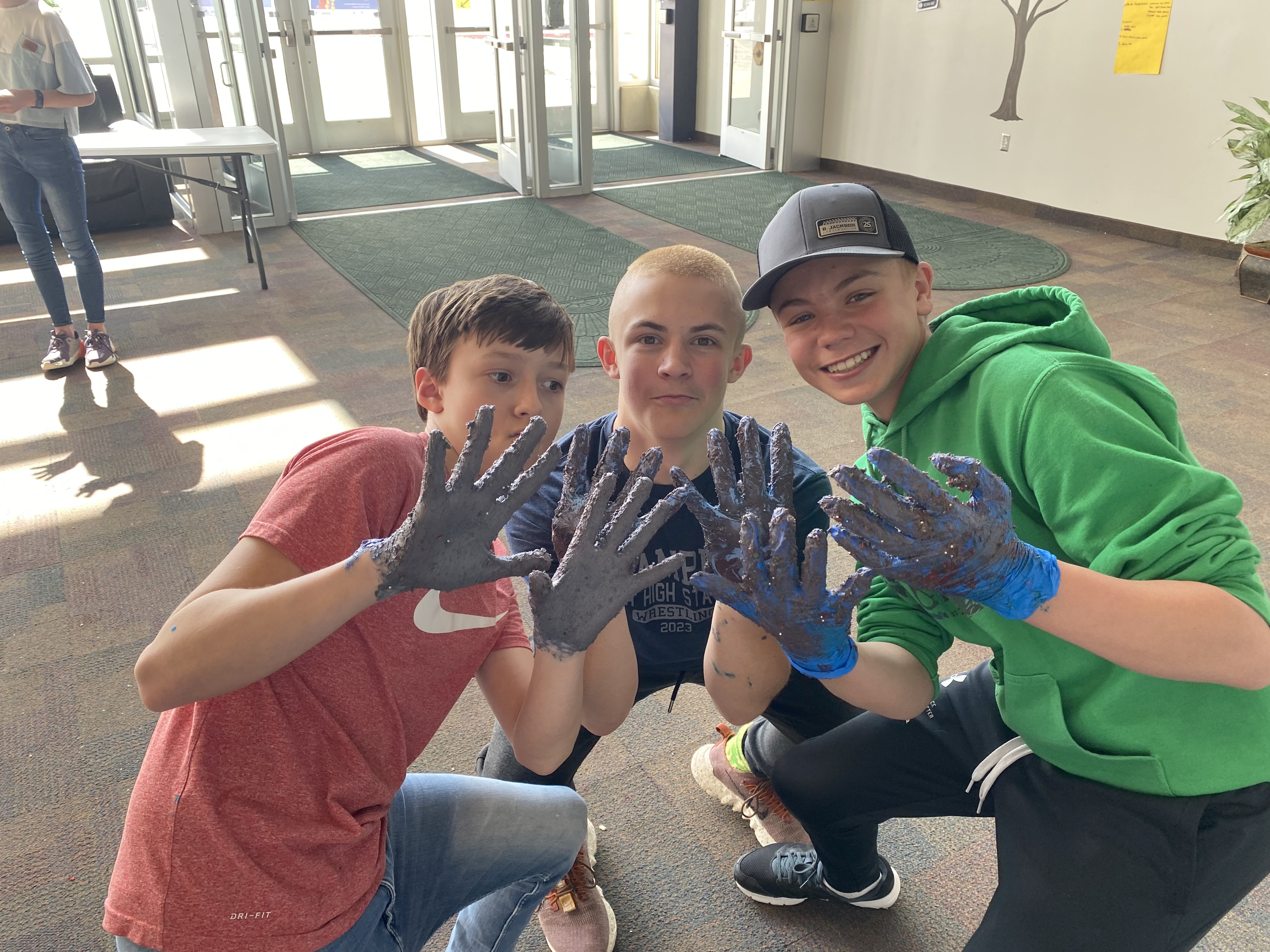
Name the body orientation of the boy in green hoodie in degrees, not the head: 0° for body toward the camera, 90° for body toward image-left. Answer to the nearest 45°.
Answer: approximately 45°

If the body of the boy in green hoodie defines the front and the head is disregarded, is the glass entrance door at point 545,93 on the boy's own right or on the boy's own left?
on the boy's own right

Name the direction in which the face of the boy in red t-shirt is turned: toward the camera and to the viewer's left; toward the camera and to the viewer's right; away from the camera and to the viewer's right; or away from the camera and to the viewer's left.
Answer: toward the camera and to the viewer's right

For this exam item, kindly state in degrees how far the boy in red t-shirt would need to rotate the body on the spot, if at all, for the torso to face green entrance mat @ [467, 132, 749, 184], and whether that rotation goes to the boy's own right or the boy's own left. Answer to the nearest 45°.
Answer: approximately 135° to the boy's own left

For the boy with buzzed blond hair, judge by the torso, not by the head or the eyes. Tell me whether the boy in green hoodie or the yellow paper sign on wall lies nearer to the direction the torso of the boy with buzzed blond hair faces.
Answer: the boy in green hoodie

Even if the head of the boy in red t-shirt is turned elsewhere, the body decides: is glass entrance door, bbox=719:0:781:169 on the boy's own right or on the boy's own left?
on the boy's own left

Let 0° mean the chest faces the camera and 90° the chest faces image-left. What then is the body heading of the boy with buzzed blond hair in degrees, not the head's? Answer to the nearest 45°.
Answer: approximately 0°

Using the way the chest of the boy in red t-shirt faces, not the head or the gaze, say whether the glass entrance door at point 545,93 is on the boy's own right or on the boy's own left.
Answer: on the boy's own left

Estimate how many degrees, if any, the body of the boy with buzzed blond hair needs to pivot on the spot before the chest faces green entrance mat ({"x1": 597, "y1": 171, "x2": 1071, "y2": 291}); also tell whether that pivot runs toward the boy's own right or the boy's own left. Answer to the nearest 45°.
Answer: approximately 180°

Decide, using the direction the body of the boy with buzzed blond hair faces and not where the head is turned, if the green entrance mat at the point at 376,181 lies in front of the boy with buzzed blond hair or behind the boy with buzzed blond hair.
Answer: behind

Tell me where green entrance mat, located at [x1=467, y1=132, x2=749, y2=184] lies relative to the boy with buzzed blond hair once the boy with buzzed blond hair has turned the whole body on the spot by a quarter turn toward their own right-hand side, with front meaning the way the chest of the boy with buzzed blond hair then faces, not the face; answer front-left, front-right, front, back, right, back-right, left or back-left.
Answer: right
